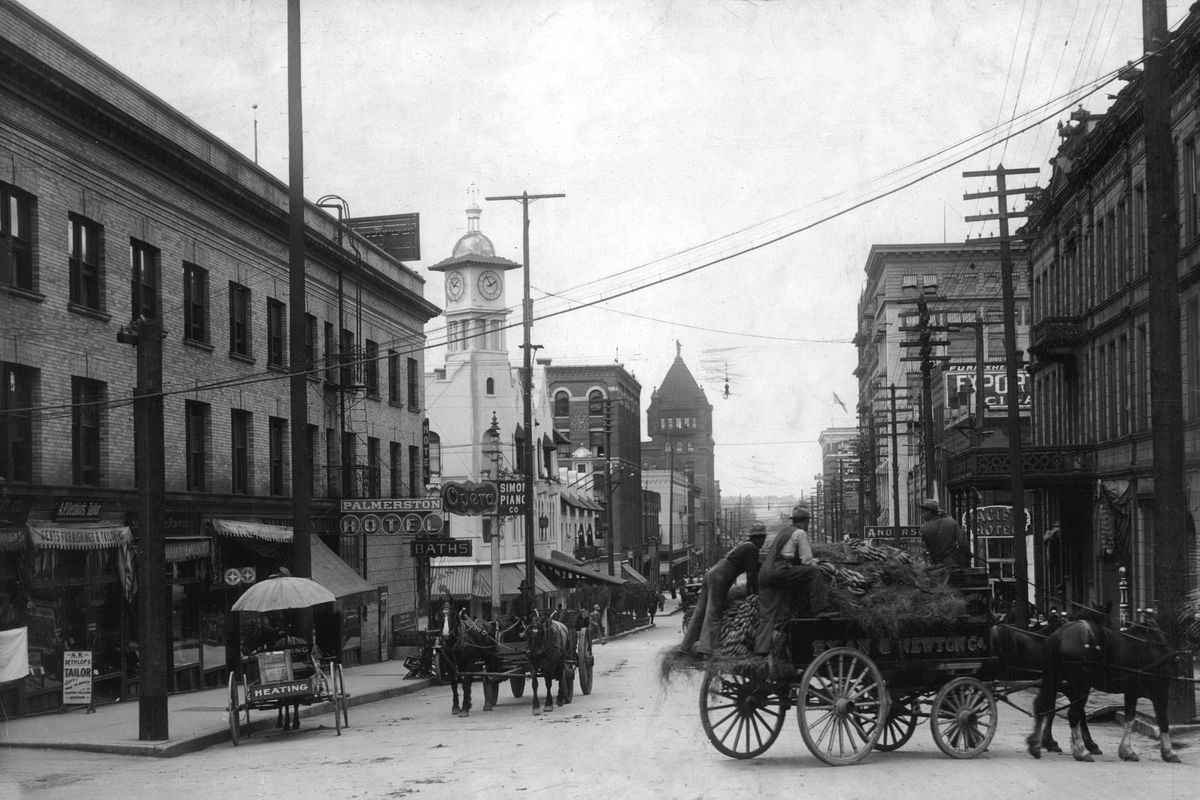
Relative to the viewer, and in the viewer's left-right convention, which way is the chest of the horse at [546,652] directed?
facing the viewer and to the left of the viewer

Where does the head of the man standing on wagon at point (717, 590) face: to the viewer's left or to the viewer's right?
to the viewer's right

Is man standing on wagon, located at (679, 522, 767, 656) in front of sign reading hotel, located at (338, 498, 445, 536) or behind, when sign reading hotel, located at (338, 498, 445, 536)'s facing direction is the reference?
in front

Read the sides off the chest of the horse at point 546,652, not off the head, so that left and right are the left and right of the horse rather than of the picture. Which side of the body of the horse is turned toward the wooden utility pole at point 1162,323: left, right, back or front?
left

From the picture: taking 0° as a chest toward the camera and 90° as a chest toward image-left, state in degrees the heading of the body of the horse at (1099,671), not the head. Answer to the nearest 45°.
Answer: approximately 270°

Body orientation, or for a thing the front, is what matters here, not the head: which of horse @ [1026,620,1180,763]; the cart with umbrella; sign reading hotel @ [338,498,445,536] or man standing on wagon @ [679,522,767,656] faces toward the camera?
the sign reading hotel

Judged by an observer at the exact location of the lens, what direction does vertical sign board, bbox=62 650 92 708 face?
facing the viewer

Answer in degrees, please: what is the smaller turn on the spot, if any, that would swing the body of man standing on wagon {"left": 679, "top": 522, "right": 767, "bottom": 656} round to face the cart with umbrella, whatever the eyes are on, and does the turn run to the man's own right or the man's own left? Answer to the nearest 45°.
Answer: approximately 135° to the man's own left

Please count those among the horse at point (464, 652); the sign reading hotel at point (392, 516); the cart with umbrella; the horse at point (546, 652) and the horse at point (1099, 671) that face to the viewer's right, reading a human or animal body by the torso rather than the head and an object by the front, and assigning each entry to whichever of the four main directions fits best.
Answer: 1

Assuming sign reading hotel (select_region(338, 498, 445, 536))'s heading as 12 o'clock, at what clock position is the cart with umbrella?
The cart with umbrella is roughly at 12 o'clock from the sign reading hotel.
